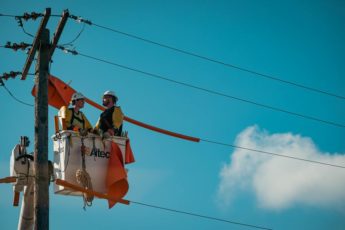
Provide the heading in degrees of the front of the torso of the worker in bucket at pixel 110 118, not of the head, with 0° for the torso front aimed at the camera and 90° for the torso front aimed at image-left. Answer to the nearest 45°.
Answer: approximately 45°

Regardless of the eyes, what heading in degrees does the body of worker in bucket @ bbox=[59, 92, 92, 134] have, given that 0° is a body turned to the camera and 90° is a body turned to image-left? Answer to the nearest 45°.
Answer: approximately 315°

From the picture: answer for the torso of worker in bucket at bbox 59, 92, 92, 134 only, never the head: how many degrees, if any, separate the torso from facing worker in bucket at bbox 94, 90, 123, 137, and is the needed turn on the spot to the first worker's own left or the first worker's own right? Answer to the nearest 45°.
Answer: approximately 45° to the first worker's own left

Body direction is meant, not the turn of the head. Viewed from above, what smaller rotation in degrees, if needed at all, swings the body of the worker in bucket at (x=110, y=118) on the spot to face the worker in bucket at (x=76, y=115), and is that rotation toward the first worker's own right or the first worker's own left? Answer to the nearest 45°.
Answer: approximately 45° to the first worker's own right

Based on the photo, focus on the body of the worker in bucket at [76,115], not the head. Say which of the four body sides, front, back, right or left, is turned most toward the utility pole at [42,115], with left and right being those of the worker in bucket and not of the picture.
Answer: right
